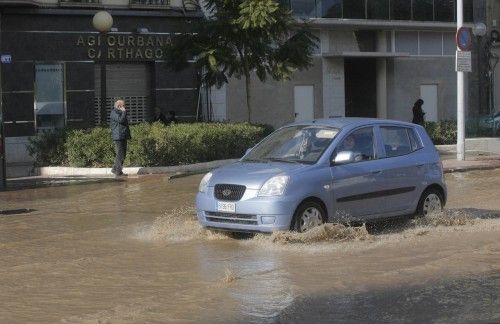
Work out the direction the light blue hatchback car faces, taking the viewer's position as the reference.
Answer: facing the viewer and to the left of the viewer

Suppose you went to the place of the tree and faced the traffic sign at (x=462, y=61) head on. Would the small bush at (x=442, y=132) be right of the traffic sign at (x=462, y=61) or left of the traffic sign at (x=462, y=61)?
left

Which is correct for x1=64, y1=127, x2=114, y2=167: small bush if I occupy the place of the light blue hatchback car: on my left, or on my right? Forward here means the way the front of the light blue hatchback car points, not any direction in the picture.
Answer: on my right

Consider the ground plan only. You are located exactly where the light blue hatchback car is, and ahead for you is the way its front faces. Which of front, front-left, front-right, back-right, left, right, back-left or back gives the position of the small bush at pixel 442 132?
back-right

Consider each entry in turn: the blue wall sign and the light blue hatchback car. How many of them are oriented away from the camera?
0

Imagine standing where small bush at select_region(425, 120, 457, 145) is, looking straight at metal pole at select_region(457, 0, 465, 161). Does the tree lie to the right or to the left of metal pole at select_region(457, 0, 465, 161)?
right

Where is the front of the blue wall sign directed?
toward the camera

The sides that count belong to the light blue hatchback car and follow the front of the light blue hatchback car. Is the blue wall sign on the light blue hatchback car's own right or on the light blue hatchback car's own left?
on the light blue hatchback car's own right

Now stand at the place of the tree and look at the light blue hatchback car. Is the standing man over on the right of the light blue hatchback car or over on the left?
right

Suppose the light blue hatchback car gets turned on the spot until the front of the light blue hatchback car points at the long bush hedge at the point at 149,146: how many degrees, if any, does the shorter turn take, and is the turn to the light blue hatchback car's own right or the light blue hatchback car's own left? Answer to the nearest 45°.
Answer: approximately 90° to the light blue hatchback car's own right
